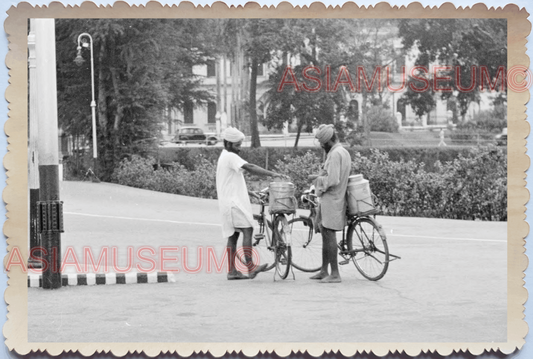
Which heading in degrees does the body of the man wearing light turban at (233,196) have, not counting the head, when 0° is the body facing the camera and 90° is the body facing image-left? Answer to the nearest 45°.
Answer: approximately 270°

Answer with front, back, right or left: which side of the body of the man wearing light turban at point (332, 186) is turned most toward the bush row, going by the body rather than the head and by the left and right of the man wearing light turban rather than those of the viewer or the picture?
right

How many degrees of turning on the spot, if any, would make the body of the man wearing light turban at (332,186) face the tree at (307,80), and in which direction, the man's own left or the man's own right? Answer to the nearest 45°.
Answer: approximately 90° to the man's own right

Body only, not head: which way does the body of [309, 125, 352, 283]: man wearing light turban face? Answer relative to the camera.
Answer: to the viewer's left

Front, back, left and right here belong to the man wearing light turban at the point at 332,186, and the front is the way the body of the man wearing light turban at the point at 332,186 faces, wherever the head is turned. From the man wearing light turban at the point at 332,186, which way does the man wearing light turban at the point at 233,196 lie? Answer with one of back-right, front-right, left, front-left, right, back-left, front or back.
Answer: front

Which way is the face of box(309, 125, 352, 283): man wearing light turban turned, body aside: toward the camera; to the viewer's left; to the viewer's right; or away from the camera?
to the viewer's left

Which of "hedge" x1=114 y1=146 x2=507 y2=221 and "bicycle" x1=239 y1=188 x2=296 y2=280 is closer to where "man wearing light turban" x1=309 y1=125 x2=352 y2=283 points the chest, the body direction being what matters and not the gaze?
the bicycle

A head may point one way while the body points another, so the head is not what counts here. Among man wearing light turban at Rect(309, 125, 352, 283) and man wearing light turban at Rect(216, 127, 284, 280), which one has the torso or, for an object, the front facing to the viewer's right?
man wearing light turban at Rect(216, 127, 284, 280)
